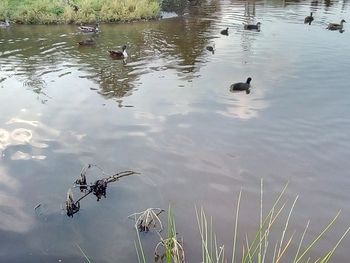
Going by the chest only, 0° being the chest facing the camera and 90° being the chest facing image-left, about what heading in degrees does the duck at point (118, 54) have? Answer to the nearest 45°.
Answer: approximately 270°

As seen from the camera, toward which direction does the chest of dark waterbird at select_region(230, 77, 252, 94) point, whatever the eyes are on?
to the viewer's right

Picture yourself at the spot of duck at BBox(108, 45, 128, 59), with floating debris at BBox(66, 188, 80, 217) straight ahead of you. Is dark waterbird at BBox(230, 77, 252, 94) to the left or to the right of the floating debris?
left

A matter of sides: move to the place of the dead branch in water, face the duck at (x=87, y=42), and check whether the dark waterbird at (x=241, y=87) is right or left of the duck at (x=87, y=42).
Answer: right

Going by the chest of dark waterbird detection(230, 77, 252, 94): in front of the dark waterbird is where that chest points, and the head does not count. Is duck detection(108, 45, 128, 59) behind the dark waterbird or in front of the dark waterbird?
behind

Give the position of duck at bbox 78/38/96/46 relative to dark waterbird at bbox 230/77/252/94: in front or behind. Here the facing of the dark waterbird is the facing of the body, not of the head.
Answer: behind
